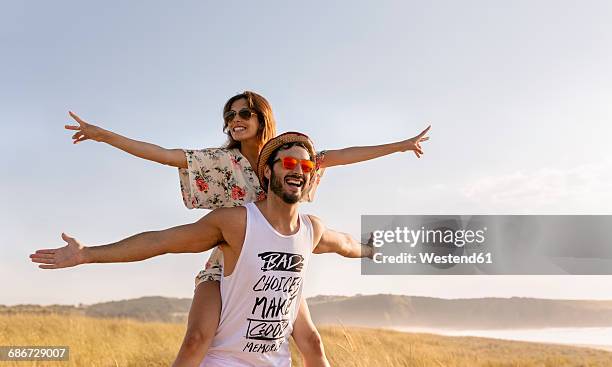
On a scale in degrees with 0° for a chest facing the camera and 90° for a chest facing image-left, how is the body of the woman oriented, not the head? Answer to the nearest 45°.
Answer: approximately 0°

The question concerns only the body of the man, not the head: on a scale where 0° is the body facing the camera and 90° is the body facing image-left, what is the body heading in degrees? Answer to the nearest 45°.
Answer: approximately 315°
